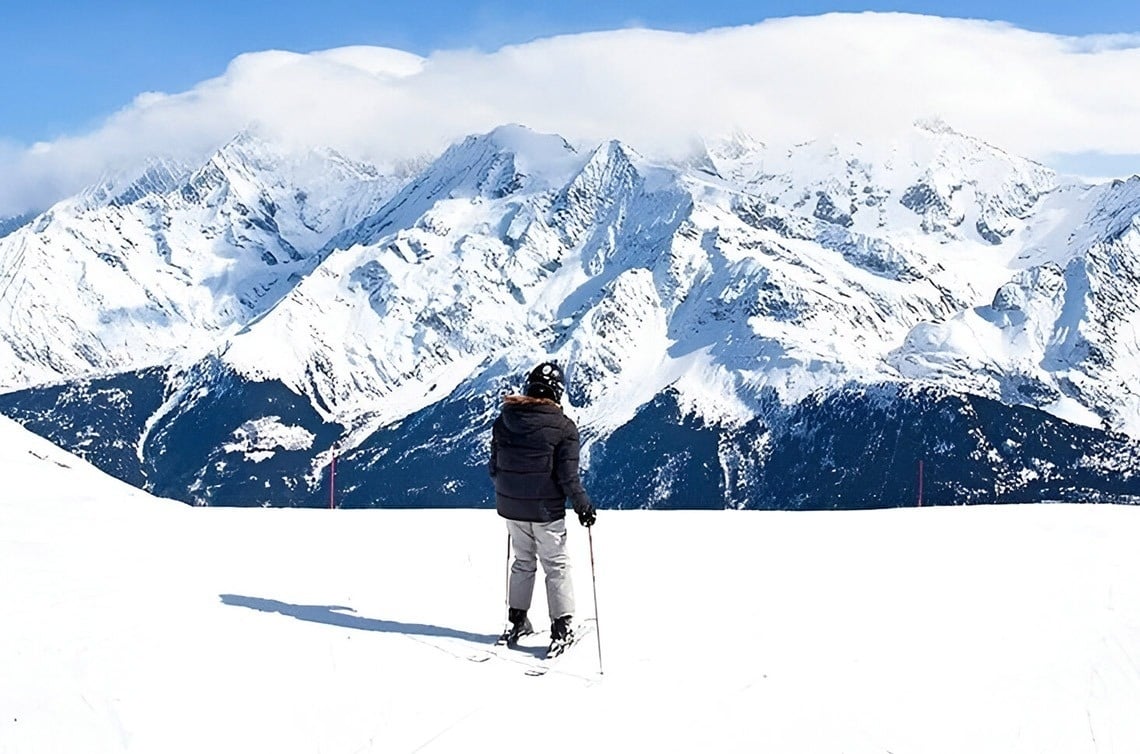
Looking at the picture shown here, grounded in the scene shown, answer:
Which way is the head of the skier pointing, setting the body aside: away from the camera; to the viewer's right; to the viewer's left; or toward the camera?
away from the camera

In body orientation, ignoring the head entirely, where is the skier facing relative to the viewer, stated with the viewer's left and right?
facing away from the viewer and to the right of the viewer
